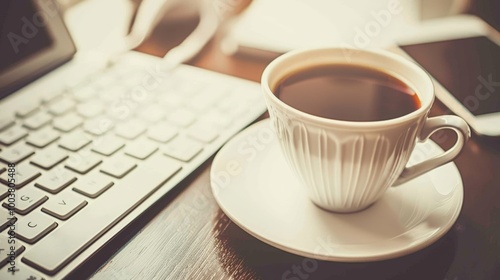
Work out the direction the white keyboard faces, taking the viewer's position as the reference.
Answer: facing the viewer and to the right of the viewer
